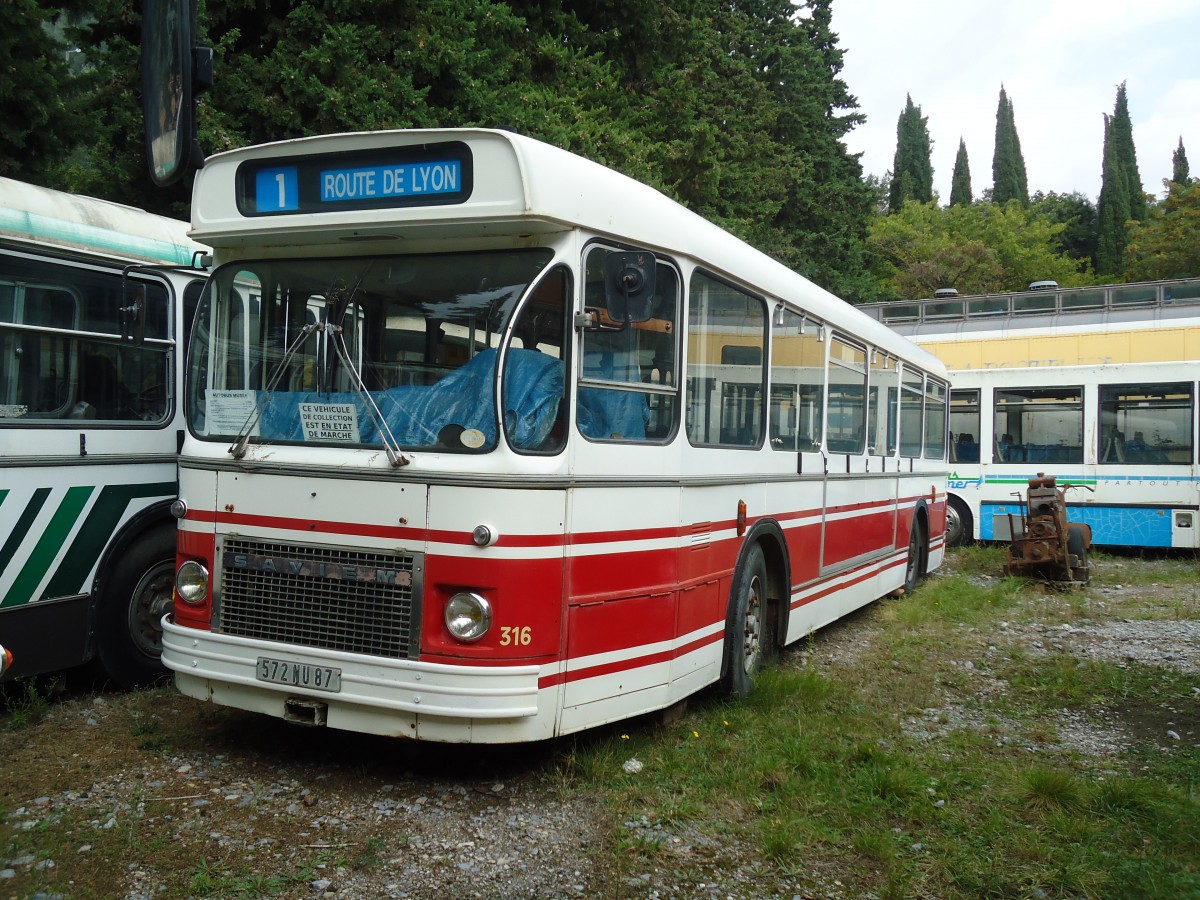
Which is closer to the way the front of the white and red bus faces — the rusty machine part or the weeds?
the weeds

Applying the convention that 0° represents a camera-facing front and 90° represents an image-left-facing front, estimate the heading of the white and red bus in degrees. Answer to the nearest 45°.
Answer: approximately 45°

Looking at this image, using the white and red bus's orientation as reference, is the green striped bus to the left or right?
on its right

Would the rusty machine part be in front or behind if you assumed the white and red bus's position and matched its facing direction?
behind
